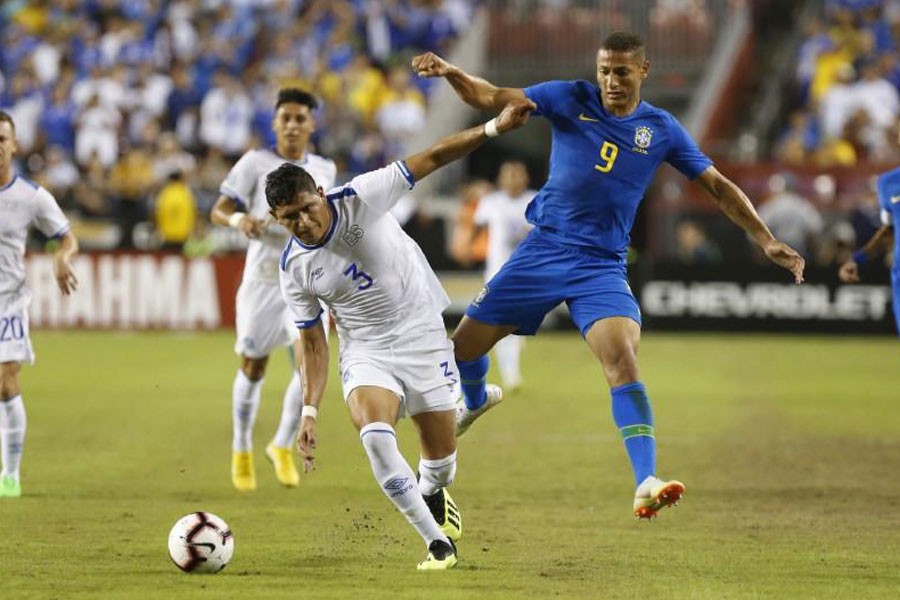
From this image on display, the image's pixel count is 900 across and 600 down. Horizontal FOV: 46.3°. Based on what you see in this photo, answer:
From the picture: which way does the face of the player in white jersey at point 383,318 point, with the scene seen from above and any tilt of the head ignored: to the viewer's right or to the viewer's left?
to the viewer's left

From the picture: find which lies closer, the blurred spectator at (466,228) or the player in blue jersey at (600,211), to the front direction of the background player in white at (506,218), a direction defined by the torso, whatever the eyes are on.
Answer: the player in blue jersey

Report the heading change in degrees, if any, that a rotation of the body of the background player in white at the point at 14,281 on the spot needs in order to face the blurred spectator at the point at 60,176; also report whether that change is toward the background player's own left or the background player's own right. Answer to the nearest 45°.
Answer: approximately 180°

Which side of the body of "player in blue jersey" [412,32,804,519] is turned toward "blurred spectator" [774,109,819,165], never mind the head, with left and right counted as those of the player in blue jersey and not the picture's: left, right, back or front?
back

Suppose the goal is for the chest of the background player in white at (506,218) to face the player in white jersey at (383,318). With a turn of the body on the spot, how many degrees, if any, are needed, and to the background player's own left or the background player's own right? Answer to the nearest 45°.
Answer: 0° — they already face them

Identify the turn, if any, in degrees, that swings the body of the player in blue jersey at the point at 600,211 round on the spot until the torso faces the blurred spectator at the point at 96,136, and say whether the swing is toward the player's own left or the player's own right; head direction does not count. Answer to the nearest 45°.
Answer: approximately 135° to the player's own right

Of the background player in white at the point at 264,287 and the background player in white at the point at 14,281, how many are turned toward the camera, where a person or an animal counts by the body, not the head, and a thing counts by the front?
2

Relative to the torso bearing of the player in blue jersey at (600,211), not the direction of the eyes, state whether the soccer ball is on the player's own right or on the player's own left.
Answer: on the player's own right
